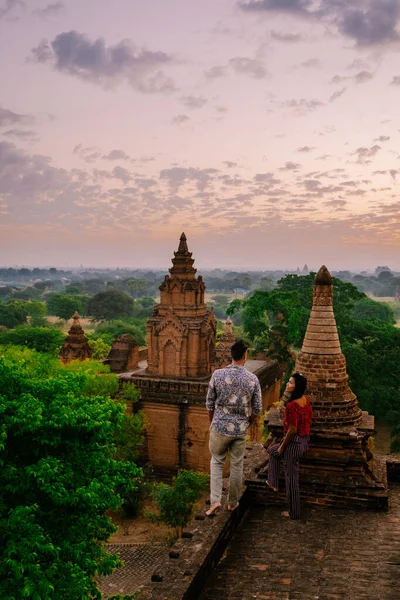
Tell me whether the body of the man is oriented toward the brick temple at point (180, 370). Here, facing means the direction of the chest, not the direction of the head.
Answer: yes

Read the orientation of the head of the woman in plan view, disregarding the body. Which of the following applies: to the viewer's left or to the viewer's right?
to the viewer's left

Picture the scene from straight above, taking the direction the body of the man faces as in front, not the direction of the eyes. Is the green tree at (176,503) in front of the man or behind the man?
in front

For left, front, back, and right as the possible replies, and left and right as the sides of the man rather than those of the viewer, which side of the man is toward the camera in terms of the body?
back
